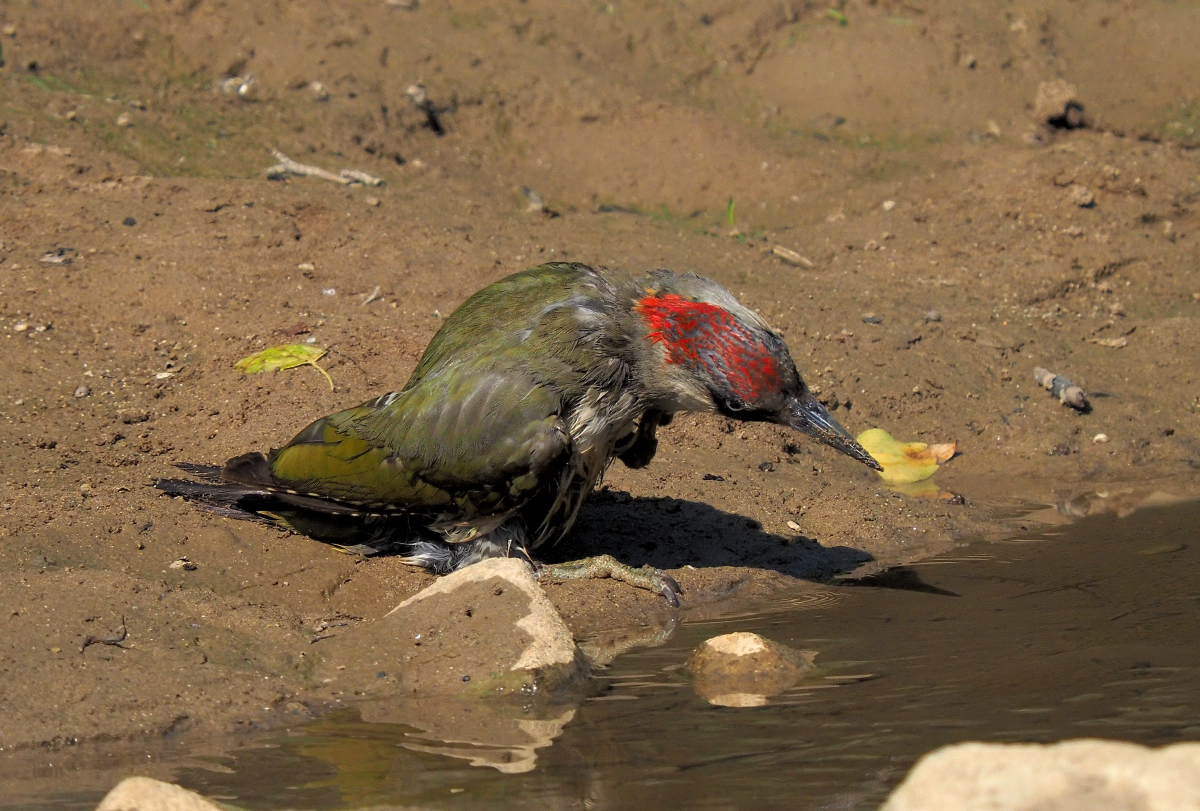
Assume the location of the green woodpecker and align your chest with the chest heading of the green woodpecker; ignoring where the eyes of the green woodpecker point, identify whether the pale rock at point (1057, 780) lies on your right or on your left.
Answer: on your right

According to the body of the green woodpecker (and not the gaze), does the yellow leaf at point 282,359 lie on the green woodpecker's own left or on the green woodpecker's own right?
on the green woodpecker's own left

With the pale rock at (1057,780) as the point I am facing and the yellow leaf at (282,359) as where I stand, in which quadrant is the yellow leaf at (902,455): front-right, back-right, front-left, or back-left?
front-left

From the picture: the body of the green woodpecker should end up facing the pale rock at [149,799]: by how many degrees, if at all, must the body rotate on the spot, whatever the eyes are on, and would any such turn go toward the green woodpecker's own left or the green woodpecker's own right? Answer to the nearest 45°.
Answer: approximately 90° to the green woodpecker's own right

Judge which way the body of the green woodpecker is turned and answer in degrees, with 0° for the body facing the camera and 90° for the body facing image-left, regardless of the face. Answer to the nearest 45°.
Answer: approximately 270°

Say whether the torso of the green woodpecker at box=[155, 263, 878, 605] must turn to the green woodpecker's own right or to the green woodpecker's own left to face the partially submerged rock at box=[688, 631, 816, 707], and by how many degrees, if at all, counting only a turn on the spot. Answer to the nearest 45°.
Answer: approximately 45° to the green woodpecker's own right

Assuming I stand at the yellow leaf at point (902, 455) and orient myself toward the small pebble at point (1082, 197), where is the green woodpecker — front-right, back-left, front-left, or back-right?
back-left

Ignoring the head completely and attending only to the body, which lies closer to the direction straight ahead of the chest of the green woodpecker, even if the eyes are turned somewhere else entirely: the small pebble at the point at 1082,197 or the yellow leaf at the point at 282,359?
the small pebble

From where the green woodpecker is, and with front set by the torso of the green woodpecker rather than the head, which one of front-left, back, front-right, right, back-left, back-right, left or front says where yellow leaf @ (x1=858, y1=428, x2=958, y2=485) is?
front-left

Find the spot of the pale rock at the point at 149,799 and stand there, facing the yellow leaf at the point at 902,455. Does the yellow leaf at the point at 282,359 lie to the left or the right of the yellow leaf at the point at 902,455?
left

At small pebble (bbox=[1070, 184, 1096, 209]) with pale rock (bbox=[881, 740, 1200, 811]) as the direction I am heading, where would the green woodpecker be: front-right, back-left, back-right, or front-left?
front-right
